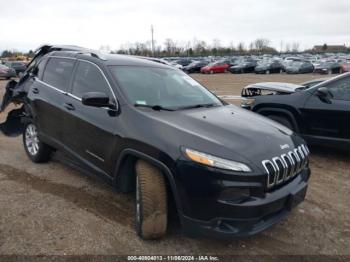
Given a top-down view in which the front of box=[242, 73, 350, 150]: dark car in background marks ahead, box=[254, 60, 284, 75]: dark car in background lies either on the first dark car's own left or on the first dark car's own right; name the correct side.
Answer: on the first dark car's own right

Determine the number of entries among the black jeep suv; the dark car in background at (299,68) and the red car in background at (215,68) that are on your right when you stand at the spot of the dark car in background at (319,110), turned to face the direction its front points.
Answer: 2

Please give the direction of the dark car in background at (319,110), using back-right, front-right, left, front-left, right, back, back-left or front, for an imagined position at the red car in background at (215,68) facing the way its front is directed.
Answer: front-left

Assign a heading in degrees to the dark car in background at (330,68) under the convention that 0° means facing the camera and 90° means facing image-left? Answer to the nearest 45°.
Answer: approximately 45°

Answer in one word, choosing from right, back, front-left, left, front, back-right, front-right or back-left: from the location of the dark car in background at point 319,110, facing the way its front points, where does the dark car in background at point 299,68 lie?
right

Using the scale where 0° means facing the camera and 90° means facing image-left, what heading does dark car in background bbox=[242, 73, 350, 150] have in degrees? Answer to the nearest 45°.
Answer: approximately 90°

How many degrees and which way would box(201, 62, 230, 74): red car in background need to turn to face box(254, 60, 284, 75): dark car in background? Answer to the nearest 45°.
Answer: approximately 135° to its left

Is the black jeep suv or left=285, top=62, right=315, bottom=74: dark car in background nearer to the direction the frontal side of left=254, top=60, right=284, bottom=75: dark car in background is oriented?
the black jeep suv

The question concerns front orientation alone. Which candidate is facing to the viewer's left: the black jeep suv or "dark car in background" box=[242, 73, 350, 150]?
the dark car in background

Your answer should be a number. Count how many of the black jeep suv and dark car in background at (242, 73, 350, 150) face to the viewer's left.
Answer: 1

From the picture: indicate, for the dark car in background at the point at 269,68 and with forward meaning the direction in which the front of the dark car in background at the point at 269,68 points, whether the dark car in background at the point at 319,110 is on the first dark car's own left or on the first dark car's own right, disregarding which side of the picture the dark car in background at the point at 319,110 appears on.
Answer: on the first dark car's own left

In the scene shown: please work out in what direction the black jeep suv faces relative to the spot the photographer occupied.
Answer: facing the viewer and to the right of the viewer

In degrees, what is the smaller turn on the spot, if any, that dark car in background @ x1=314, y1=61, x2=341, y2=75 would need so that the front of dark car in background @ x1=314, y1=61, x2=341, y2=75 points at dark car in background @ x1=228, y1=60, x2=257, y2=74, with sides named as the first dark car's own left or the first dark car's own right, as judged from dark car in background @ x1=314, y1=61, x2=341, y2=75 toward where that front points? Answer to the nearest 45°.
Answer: approximately 45° to the first dark car's own right
